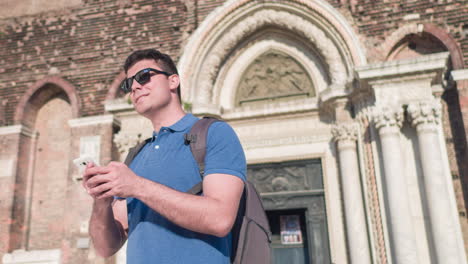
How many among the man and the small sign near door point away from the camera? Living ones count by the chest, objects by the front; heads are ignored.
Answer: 0

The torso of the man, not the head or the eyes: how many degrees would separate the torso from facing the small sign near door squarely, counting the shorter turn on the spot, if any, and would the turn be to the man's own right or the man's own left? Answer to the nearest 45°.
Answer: approximately 135° to the man's own right

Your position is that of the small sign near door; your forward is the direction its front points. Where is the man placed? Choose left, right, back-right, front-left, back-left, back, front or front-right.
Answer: front

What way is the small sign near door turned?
toward the camera

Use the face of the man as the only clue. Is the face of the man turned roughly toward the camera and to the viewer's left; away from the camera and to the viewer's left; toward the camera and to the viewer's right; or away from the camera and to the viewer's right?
toward the camera and to the viewer's left

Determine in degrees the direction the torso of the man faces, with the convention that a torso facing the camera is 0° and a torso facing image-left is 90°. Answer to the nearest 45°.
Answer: approximately 45°
